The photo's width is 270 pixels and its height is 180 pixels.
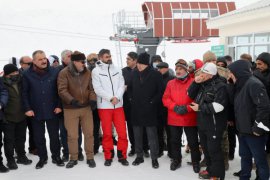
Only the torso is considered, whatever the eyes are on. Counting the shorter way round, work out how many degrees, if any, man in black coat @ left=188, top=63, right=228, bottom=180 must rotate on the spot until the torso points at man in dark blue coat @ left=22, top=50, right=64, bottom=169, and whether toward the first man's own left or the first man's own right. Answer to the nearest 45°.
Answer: approximately 45° to the first man's own right

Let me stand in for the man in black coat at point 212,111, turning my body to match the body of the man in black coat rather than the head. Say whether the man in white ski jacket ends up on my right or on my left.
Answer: on my right

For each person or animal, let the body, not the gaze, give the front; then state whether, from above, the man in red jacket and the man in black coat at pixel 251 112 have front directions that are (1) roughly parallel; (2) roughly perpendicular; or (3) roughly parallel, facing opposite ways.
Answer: roughly perpendicular

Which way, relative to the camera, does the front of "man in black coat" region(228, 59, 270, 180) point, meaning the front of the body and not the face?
to the viewer's left

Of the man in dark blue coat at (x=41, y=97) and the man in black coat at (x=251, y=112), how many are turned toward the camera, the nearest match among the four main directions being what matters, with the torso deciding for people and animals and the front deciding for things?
1

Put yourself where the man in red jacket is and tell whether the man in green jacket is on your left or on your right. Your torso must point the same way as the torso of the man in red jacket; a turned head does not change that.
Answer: on your right

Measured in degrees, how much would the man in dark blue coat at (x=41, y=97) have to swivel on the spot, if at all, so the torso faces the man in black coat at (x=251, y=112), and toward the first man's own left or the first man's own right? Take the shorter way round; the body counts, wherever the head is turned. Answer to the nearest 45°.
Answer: approximately 45° to the first man's own left
